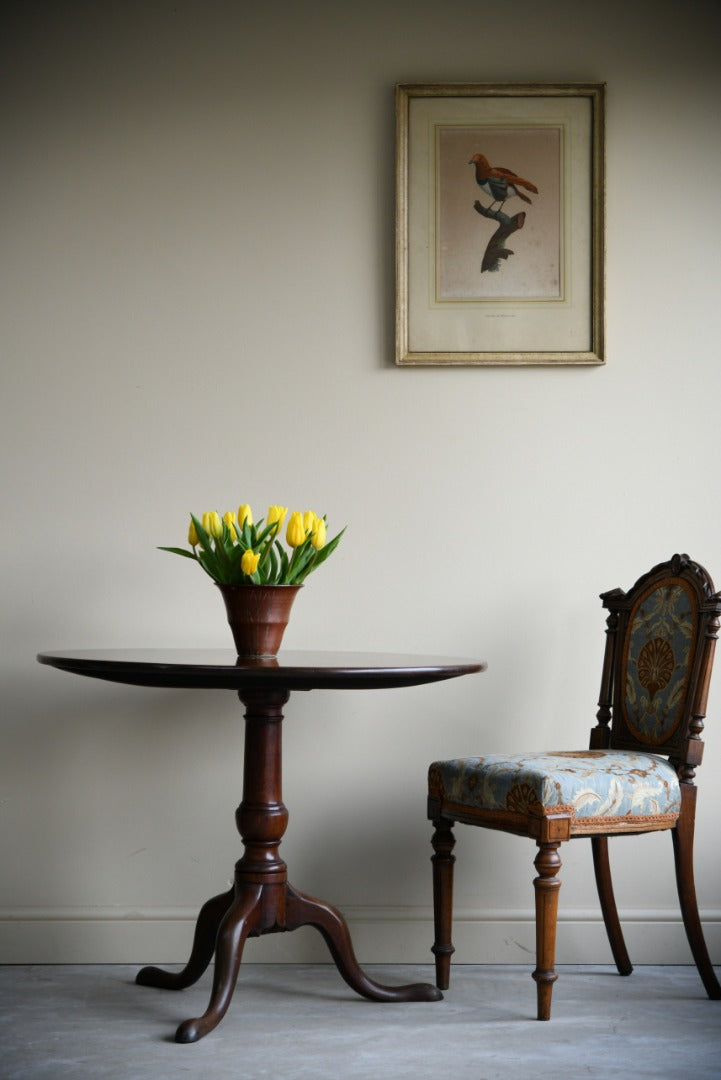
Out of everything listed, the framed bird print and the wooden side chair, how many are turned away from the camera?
0

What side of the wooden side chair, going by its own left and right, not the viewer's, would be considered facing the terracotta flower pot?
front

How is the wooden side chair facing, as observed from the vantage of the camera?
facing the viewer and to the left of the viewer

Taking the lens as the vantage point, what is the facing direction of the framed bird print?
facing the viewer

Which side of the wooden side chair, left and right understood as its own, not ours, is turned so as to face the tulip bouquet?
front
